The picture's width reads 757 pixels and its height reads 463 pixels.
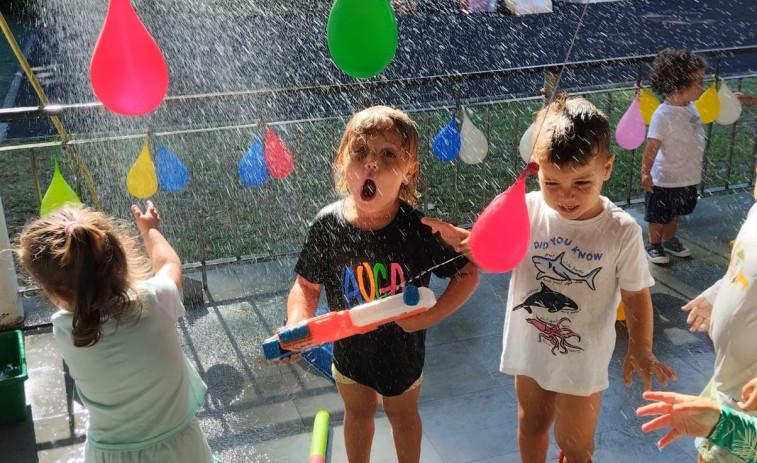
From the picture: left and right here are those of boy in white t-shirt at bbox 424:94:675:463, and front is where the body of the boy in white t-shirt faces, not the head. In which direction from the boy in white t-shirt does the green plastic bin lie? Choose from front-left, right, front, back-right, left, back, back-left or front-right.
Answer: right

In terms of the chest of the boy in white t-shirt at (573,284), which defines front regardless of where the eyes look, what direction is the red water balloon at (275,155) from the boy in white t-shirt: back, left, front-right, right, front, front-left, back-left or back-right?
back-right

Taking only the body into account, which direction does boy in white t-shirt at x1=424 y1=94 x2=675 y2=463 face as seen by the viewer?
toward the camera

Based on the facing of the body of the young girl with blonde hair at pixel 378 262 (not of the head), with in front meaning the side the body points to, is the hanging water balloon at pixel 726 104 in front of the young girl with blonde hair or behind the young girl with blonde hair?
behind

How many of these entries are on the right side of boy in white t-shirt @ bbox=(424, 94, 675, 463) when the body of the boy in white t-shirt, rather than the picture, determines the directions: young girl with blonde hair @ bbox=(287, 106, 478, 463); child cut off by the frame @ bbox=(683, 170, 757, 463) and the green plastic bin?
2

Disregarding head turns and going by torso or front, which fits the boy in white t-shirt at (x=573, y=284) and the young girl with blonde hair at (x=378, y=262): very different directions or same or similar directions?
same or similar directions

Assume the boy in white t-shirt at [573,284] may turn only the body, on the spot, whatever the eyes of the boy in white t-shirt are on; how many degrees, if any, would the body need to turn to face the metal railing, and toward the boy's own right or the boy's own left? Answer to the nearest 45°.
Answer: approximately 135° to the boy's own right

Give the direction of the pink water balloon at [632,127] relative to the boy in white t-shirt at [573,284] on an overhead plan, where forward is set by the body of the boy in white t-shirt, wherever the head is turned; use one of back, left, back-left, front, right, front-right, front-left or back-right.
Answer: back

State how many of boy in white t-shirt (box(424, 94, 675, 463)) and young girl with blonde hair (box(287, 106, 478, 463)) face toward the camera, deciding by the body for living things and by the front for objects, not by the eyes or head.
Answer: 2

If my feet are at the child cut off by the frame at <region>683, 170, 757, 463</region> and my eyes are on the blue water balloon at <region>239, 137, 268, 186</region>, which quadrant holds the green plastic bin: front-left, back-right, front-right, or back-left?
front-left

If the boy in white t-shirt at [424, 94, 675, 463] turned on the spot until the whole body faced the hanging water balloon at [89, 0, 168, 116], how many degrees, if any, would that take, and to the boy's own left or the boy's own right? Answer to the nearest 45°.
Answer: approximately 90° to the boy's own right

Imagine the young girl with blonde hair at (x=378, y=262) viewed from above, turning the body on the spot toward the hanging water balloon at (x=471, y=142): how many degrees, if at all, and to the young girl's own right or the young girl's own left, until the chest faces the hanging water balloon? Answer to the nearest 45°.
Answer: approximately 180°

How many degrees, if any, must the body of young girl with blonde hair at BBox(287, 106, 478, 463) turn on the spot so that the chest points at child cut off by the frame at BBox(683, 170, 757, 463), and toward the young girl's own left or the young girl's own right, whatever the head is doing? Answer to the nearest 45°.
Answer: approximately 90° to the young girl's own left

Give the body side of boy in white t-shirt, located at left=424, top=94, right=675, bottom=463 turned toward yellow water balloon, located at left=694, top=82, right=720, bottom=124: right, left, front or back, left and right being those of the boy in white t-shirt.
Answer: back

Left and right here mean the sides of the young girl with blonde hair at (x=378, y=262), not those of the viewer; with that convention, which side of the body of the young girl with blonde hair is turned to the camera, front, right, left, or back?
front
